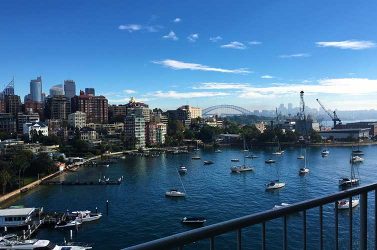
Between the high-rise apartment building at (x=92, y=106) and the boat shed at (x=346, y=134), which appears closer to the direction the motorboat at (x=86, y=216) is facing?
the boat shed

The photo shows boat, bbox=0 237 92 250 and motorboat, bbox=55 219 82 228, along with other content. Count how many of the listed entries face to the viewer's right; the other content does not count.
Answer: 2

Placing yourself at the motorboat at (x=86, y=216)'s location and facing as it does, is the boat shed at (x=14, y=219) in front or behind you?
behind

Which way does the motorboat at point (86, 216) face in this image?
to the viewer's right

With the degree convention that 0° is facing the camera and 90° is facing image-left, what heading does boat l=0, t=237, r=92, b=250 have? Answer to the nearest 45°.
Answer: approximately 270°

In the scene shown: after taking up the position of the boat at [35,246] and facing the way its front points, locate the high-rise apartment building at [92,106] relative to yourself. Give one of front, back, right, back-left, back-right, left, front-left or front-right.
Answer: left

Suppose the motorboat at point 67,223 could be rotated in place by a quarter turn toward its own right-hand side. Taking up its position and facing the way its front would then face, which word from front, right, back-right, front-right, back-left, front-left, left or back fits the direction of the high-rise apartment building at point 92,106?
back

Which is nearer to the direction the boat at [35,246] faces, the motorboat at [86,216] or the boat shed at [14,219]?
the motorboat

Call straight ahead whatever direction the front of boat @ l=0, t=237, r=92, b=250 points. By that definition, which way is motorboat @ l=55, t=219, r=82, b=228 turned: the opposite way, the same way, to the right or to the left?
the same way

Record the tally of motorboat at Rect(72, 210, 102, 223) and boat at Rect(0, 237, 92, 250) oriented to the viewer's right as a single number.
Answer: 2

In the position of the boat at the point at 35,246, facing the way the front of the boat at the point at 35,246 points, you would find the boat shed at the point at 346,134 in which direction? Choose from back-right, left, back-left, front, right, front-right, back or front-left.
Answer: front-left

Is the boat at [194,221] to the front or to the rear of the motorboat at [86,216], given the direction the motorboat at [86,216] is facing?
to the front

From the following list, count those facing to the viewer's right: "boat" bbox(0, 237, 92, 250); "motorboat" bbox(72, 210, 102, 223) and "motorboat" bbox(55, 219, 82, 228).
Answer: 3

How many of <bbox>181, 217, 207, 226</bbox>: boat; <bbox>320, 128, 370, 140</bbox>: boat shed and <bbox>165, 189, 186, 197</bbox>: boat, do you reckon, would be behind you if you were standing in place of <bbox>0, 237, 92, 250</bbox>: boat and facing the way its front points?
0

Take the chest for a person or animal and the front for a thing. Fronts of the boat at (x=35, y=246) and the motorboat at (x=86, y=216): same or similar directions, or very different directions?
same or similar directions

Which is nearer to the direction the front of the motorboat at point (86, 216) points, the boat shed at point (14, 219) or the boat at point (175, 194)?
the boat

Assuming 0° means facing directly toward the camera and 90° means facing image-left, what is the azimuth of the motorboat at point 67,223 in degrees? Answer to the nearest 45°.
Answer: approximately 270°

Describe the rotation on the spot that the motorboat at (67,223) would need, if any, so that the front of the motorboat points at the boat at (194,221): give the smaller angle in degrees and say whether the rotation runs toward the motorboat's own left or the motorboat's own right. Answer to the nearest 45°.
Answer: approximately 45° to the motorboat's own right

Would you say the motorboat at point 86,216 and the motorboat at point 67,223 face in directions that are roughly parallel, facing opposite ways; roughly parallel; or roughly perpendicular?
roughly parallel

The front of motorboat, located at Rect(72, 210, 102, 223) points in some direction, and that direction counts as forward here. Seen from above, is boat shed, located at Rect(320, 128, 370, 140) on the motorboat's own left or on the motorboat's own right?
on the motorboat's own left

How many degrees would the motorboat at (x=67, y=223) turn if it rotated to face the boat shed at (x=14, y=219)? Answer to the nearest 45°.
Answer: approximately 135° to its left
